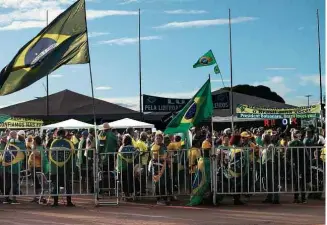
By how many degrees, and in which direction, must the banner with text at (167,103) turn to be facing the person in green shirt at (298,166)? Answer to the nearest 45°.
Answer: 0° — it already faces them

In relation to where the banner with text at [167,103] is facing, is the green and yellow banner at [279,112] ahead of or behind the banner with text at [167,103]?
ahead

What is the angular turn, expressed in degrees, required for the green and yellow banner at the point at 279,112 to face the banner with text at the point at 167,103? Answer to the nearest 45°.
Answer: approximately 135° to its right

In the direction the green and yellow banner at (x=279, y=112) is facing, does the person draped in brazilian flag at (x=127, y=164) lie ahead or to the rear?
ahead

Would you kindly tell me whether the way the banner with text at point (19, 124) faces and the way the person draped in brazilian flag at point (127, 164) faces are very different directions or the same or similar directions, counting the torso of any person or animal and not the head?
very different directions

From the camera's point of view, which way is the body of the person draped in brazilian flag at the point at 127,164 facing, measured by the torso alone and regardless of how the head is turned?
away from the camera

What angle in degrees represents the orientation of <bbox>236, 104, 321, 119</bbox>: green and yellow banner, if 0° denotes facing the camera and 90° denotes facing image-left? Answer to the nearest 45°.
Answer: approximately 0°

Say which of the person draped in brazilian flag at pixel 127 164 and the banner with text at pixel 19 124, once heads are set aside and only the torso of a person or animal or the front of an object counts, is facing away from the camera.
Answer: the person draped in brazilian flag

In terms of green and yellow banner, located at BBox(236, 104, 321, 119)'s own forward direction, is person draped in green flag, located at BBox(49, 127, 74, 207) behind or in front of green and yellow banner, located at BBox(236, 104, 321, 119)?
in front

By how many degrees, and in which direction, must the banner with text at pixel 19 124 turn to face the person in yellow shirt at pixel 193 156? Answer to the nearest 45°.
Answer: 0° — it already faces them

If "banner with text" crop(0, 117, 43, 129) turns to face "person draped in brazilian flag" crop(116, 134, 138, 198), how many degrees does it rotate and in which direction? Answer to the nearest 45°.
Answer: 0° — it already faces them

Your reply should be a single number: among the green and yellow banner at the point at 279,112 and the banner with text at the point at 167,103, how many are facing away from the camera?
0

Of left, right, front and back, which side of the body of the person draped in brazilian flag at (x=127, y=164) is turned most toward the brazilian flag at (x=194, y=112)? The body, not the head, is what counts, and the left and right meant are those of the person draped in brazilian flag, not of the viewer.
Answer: right
